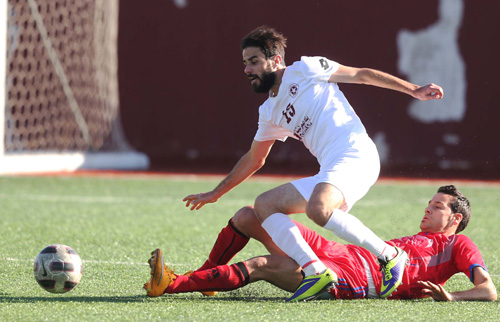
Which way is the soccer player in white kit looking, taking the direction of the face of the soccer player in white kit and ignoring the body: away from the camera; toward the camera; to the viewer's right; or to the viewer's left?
to the viewer's left

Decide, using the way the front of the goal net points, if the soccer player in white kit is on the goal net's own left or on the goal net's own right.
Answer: on the goal net's own left

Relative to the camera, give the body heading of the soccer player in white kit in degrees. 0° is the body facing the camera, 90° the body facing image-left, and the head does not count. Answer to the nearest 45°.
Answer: approximately 45°

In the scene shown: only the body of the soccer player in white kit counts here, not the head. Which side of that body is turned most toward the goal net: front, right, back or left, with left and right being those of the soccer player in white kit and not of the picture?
right

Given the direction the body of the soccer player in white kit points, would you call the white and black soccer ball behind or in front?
in front
